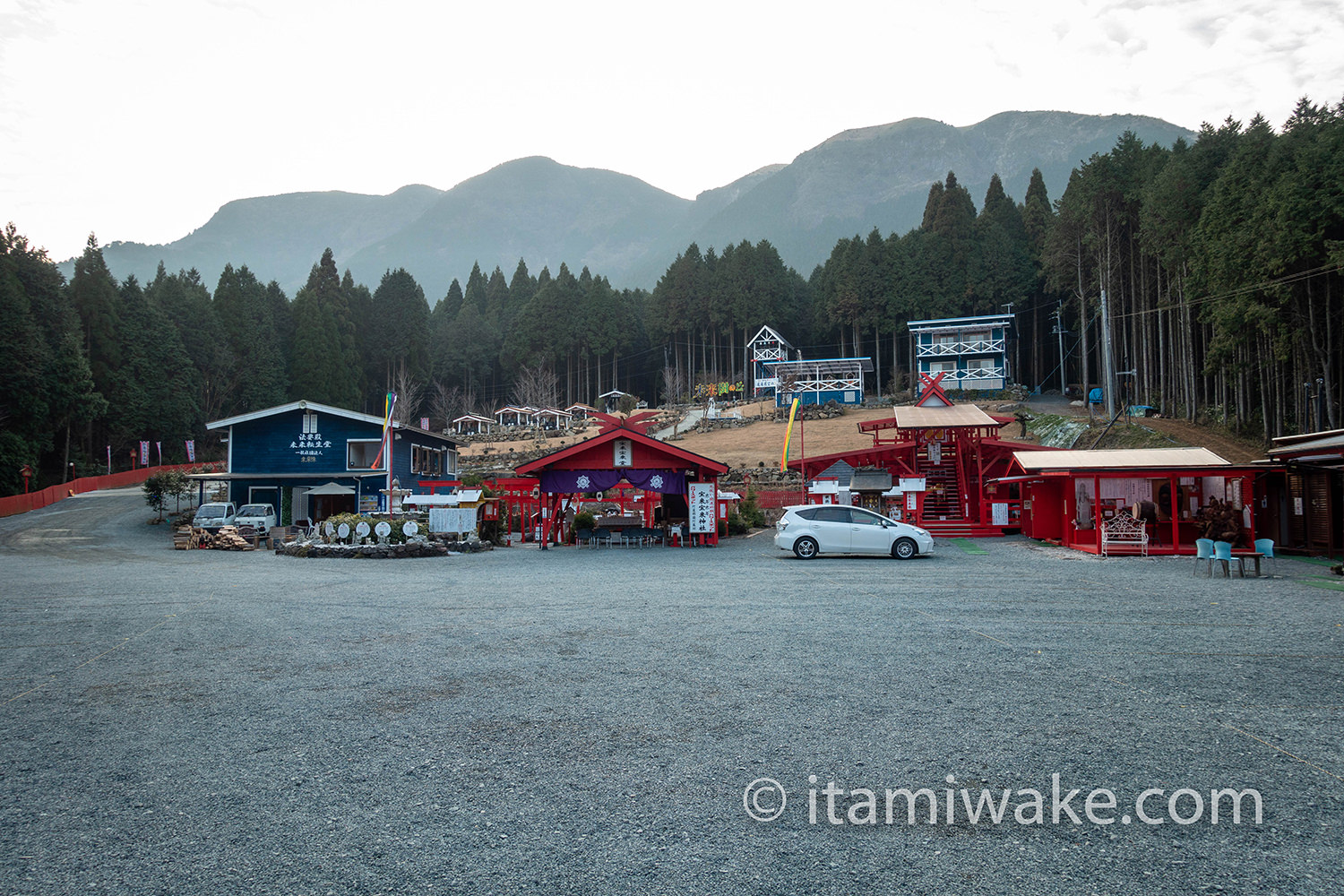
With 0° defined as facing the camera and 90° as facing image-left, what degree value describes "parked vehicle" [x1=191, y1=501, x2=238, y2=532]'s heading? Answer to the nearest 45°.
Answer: approximately 45°

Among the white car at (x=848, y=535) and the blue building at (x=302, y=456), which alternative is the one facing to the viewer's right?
the white car

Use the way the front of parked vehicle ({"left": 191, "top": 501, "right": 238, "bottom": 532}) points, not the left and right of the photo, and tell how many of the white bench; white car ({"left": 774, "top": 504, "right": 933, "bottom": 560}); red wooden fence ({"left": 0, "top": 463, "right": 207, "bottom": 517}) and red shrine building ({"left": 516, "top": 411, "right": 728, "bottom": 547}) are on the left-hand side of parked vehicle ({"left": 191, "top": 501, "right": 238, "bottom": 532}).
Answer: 3

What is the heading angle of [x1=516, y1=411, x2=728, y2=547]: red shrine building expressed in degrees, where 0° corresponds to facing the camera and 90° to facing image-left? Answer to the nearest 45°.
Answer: approximately 0°

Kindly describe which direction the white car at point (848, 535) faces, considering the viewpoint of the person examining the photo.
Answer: facing to the right of the viewer

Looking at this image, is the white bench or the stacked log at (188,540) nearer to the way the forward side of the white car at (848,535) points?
the white bench

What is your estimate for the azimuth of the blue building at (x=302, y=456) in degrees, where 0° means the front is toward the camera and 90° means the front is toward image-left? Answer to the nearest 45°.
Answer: approximately 0°
